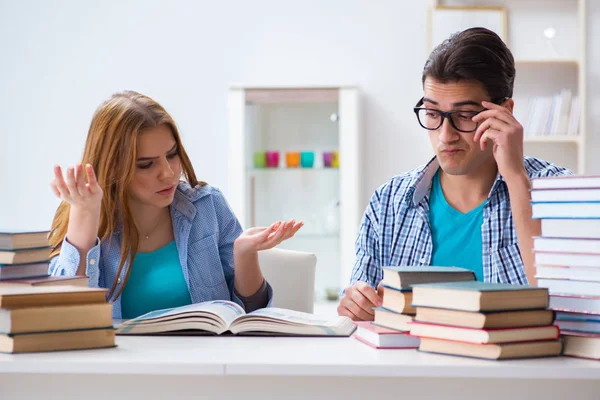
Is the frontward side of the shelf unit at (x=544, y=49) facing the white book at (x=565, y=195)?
yes

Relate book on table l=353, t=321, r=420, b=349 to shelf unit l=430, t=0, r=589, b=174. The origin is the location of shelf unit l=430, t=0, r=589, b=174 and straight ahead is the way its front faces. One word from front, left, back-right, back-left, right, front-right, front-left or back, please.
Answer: front

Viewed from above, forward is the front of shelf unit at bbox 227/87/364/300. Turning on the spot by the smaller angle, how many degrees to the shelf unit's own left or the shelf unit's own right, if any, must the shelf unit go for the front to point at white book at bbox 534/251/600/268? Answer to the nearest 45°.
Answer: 0° — it already faces it

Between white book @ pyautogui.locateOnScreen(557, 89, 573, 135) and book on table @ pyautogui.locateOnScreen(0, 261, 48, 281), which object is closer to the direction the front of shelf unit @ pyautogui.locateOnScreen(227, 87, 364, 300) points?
the book on table

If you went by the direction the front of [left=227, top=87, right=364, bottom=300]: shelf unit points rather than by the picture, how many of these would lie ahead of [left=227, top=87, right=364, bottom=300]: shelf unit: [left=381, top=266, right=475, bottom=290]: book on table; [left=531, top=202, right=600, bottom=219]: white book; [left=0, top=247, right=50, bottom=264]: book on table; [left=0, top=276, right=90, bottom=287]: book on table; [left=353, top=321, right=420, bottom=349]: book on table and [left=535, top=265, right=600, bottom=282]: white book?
6

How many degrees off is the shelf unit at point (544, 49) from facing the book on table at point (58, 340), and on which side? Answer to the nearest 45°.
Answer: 0° — it already faces it

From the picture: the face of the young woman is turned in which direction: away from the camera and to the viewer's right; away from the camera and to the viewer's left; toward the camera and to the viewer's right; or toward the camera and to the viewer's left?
toward the camera and to the viewer's right

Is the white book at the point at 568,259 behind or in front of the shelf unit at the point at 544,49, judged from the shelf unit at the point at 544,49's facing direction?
in front

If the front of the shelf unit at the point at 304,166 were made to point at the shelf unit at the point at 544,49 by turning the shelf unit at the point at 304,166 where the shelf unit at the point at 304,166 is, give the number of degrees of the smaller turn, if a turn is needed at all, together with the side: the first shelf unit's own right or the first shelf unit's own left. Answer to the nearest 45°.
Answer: approximately 90° to the first shelf unit's own left

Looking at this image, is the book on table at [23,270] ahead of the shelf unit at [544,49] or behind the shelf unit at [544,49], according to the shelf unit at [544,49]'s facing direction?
ahead

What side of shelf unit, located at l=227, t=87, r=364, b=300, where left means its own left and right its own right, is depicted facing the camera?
front

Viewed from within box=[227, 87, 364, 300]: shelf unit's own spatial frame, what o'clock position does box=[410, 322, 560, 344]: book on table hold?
The book on table is roughly at 12 o'clock from the shelf unit.

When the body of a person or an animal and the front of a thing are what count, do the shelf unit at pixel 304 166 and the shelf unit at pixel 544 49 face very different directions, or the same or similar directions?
same or similar directions

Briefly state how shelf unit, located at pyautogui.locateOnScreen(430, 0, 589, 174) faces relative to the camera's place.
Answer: facing the viewer

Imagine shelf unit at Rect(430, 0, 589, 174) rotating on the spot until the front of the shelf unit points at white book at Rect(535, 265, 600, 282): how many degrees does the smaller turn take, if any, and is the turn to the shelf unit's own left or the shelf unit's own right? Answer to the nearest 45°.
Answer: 0° — it already faces it

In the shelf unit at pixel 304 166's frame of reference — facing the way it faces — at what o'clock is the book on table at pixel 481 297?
The book on table is roughly at 12 o'clock from the shelf unit.

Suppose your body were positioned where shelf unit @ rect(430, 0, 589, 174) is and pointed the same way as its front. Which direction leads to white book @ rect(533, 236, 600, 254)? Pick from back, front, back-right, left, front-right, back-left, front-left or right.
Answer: front

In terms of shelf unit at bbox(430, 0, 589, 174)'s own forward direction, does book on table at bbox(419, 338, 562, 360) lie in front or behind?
in front

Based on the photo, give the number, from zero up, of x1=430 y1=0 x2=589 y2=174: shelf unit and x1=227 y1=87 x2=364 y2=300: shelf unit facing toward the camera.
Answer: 2
